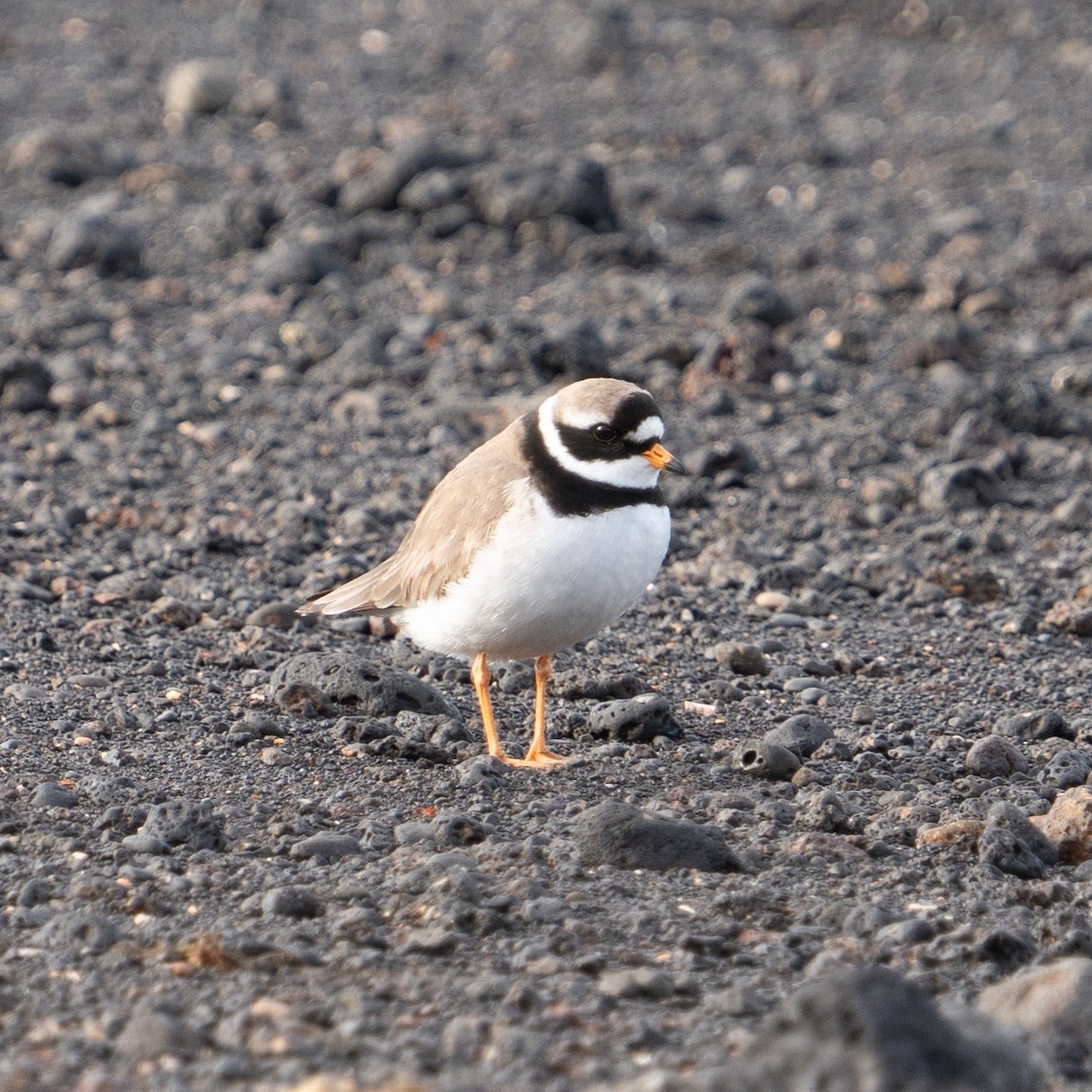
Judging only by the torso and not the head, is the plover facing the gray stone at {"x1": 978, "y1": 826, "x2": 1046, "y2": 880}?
yes

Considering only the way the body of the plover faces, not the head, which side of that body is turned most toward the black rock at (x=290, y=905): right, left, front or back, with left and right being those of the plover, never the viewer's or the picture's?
right

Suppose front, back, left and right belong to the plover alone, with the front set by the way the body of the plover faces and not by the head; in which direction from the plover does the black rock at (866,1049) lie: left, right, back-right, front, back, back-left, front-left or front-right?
front-right

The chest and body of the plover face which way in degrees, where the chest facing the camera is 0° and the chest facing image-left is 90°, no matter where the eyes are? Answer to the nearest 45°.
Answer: approximately 315°

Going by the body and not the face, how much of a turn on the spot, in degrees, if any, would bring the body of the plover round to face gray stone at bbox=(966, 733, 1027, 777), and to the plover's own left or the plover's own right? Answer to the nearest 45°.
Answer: approximately 45° to the plover's own left

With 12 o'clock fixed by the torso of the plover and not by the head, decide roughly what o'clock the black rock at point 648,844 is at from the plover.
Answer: The black rock is roughly at 1 o'clock from the plover.

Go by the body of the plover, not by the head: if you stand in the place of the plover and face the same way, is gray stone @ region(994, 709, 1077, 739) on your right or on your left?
on your left

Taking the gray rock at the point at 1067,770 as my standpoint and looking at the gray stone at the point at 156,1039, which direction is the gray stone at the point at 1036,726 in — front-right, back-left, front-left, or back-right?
back-right
